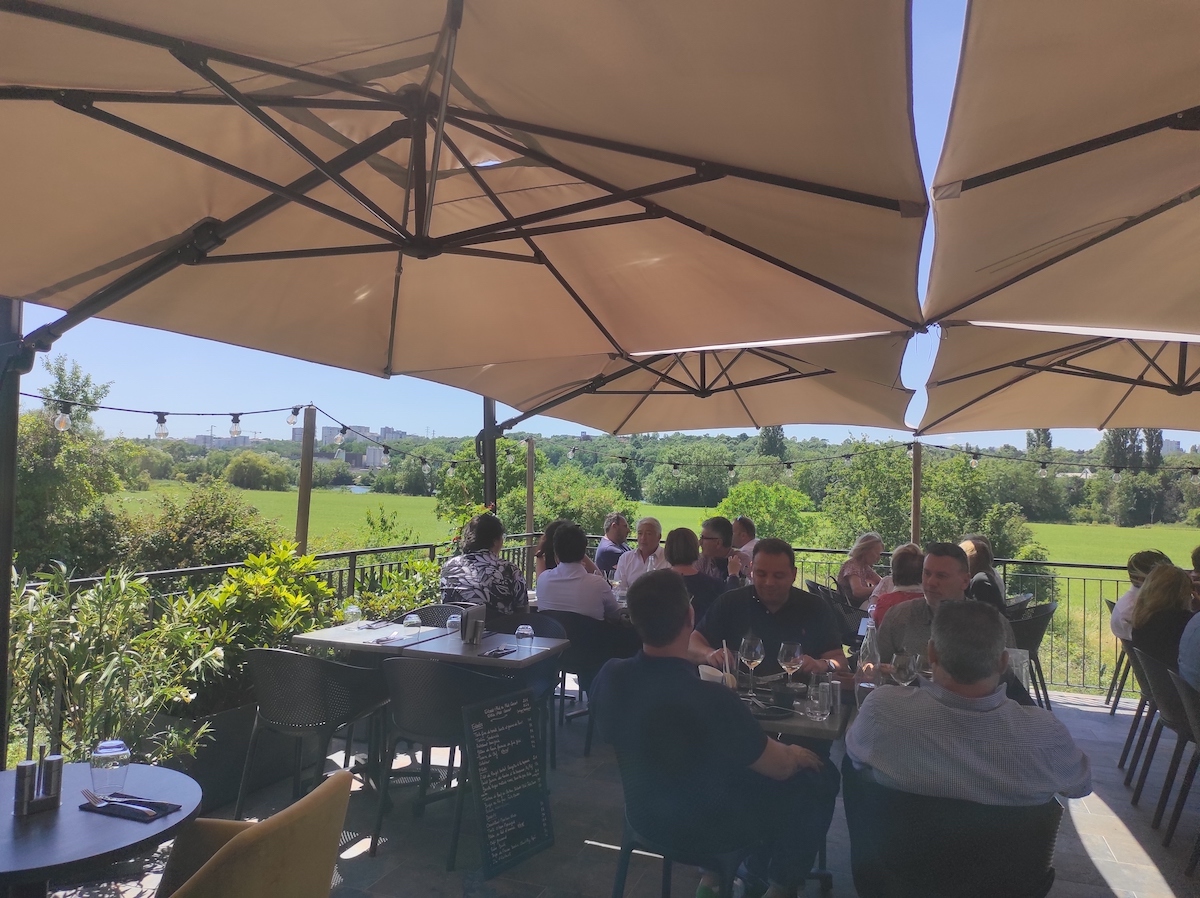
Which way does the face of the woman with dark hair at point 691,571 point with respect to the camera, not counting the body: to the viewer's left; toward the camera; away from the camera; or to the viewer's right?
away from the camera

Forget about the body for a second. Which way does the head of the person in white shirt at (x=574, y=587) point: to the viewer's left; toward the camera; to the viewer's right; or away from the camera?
away from the camera

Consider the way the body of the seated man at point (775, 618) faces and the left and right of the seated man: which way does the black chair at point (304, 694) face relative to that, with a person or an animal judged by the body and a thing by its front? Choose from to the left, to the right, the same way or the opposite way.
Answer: the opposite way

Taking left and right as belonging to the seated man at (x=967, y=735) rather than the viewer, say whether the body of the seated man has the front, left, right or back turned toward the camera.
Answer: back

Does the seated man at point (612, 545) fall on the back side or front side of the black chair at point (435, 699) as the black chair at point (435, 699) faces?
on the front side

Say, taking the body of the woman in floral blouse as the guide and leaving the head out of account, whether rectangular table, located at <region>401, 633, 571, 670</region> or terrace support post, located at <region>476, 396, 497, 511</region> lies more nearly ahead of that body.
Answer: the terrace support post

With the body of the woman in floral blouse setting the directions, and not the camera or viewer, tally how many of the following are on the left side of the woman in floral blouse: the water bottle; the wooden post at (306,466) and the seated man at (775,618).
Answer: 1

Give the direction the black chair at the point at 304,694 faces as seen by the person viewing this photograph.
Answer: facing away from the viewer and to the right of the viewer

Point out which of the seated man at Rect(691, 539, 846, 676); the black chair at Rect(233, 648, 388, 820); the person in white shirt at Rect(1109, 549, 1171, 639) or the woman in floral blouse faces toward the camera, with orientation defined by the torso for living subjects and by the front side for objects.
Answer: the seated man

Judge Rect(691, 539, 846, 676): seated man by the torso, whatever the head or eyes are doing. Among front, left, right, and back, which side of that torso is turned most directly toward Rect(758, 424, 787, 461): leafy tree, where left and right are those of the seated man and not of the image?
back

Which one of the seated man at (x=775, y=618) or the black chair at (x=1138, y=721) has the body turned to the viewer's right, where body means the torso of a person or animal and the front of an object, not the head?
the black chair

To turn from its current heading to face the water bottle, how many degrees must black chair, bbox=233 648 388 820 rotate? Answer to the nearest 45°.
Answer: approximately 90° to its right

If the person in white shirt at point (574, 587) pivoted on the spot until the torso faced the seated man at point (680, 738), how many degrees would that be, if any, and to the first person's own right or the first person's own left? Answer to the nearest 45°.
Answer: approximately 180°

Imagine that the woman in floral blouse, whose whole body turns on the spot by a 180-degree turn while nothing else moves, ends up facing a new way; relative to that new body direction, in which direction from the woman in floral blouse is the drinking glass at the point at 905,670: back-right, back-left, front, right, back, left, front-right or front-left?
left

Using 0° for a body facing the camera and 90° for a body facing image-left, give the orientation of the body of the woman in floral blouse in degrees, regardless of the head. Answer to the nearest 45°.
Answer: approximately 225°

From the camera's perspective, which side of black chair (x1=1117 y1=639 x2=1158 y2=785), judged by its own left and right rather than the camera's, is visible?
right
